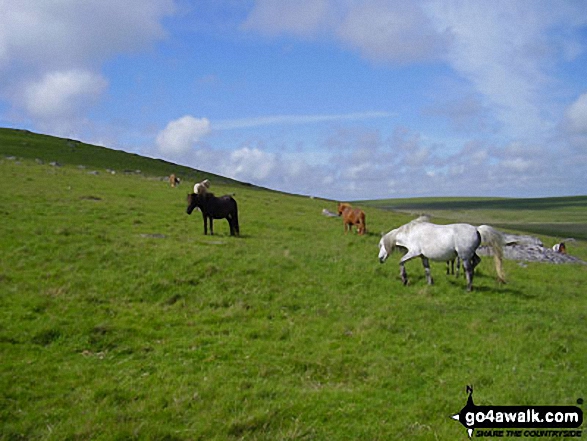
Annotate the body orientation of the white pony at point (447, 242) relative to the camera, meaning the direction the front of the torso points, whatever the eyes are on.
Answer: to the viewer's left

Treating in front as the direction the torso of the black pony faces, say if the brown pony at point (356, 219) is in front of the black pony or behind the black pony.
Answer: behind

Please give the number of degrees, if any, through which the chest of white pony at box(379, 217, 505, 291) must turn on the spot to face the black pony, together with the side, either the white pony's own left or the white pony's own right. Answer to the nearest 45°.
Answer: approximately 45° to the white pony's own right

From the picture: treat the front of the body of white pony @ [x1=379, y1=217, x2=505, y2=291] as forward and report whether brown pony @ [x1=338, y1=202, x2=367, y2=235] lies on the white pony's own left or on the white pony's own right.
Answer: on the white pony's own right

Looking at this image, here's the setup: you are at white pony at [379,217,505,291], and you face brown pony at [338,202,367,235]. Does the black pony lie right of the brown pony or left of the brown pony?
left

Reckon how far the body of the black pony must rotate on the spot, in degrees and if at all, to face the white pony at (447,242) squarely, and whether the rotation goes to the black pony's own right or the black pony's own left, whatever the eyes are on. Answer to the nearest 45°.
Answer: approximately 135° to the black pony's own left

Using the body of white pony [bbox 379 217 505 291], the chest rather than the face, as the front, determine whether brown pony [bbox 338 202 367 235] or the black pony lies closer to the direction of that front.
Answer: the black pony

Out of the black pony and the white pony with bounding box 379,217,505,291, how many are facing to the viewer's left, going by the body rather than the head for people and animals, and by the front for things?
2

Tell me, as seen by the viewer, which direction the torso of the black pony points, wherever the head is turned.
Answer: to the viewer's left
